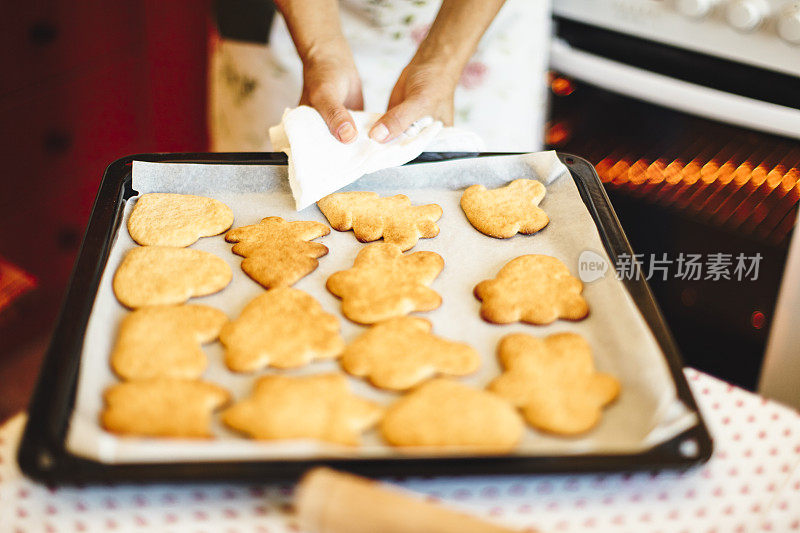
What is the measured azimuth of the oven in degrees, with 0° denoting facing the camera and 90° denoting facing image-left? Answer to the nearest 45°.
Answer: approximately 45°

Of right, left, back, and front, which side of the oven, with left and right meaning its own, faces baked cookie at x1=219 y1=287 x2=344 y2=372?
front

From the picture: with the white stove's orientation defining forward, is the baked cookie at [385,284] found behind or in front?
in front

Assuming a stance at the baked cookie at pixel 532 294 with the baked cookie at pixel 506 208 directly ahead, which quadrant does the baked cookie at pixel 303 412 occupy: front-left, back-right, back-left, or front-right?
back-left

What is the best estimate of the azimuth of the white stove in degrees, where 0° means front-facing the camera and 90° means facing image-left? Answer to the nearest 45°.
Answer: approximately 45°
